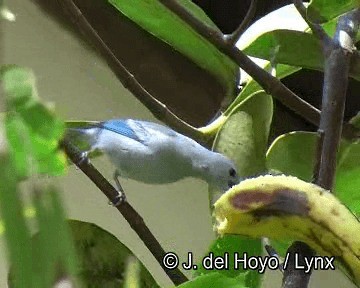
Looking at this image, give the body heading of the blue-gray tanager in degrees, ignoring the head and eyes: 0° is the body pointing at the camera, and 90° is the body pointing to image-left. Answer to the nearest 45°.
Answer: approximately 270°
